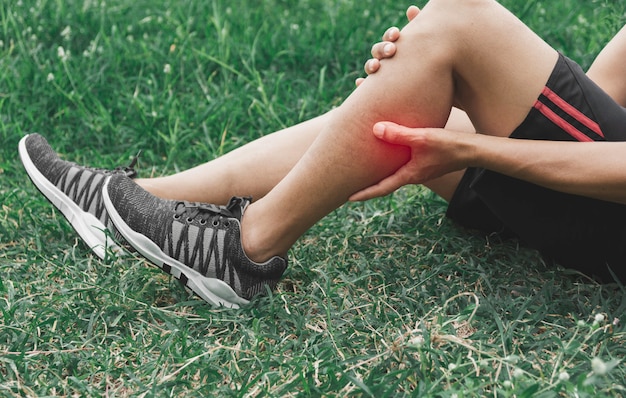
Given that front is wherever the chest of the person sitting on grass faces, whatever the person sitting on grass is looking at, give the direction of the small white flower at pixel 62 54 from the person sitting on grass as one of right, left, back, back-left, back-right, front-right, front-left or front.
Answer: front-right

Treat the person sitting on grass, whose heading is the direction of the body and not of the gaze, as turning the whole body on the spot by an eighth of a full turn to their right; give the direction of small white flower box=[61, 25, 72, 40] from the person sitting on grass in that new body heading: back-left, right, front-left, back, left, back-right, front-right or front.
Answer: front

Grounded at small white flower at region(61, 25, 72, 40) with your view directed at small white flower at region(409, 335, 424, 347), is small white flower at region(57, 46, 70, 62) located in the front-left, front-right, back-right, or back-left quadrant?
front-right

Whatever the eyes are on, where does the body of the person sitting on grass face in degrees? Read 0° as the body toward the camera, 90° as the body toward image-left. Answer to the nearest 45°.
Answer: approximately 90°

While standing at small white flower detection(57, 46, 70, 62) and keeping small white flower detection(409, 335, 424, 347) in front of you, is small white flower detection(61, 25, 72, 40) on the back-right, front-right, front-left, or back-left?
back-left
